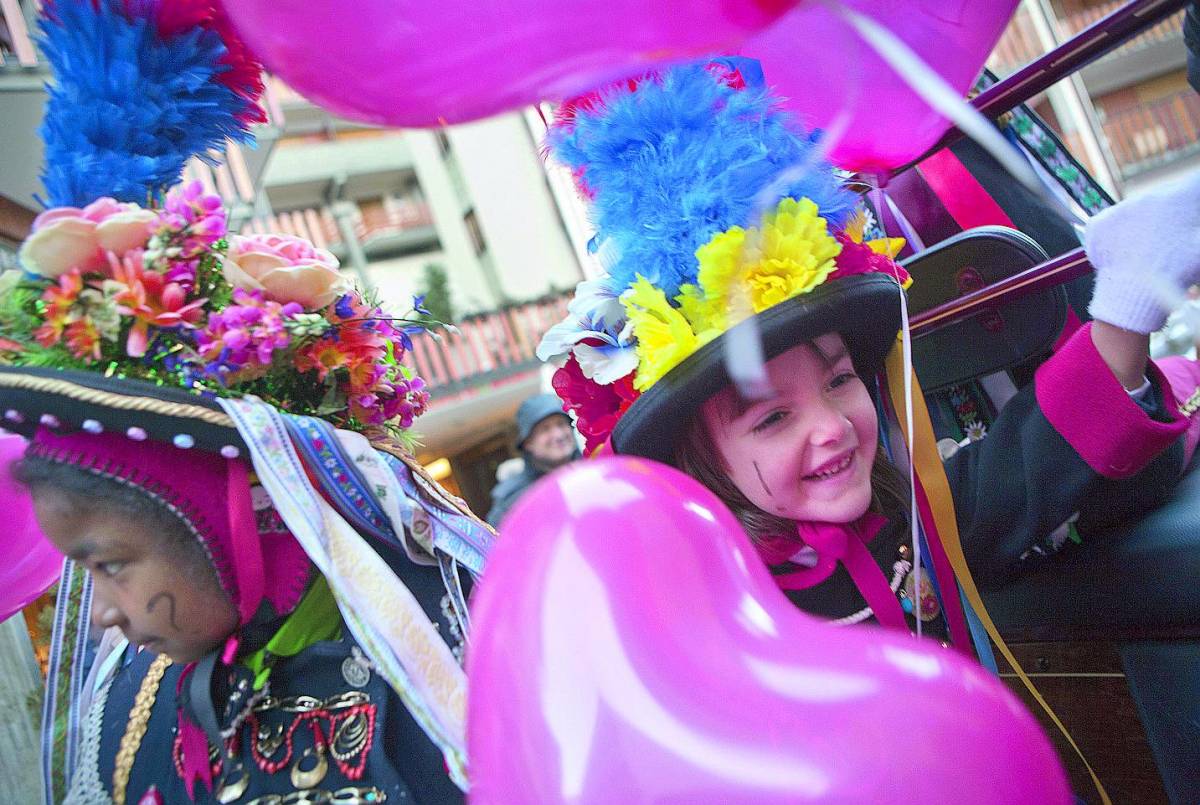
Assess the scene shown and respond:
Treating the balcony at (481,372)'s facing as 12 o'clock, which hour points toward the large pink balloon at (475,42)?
The large pink balloon is roughly at 12 o'clock from the balcony.

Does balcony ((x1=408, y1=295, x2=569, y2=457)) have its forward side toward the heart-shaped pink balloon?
yes

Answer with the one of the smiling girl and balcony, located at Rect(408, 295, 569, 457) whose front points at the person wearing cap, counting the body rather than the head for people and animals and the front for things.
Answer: the balcony

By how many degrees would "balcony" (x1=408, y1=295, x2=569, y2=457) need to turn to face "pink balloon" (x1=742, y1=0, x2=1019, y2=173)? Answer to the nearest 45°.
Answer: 0° — it already faces it

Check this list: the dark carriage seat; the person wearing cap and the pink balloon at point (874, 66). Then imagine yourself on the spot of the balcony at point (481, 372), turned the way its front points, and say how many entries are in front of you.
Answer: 3

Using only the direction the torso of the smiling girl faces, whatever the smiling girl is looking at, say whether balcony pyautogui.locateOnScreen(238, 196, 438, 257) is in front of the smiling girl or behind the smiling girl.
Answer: behind

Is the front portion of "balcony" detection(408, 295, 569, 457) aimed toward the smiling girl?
yes
